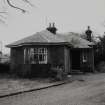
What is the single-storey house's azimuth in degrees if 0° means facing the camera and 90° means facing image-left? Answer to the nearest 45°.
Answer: approximately 0°
